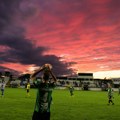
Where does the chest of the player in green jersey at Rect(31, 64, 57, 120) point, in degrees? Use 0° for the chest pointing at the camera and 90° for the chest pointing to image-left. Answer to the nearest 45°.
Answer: approximately 180°
